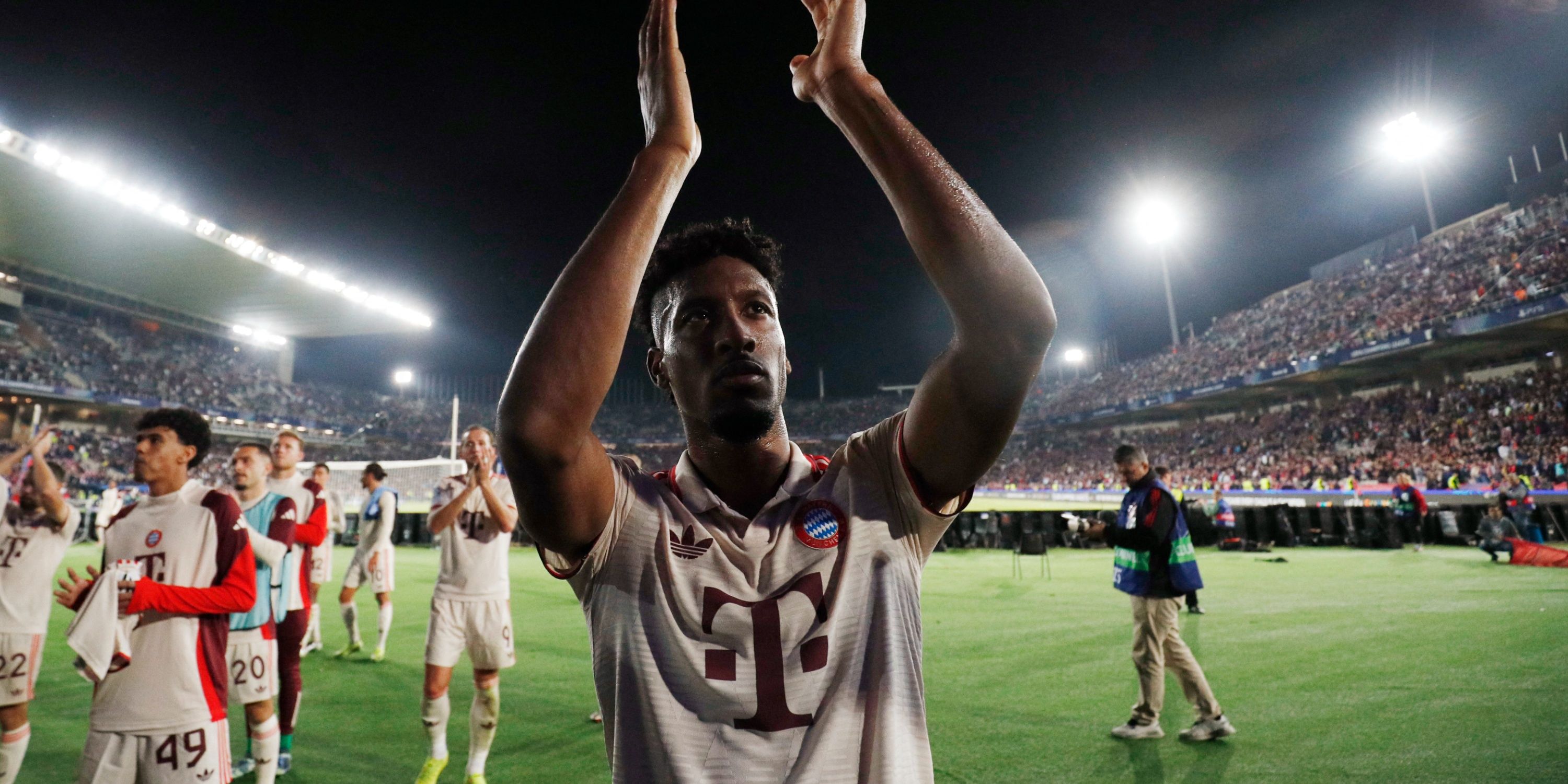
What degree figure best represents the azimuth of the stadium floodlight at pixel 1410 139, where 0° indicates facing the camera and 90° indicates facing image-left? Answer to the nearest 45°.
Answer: approximately 0°

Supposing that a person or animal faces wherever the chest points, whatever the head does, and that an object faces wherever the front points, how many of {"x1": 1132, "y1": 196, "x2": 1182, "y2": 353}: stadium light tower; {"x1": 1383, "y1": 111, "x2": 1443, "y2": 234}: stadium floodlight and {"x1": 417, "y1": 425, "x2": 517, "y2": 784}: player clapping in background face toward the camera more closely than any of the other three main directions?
3

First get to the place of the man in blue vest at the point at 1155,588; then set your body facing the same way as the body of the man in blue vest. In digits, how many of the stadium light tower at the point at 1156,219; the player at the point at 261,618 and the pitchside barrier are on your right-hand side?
2

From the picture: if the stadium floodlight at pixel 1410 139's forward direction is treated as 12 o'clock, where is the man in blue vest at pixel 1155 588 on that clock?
The man in blue vest is roughly at 12 o'clock from the stadium floodlight.

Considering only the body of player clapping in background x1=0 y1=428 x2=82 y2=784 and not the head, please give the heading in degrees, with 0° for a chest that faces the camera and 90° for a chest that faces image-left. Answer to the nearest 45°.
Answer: approximately 45°

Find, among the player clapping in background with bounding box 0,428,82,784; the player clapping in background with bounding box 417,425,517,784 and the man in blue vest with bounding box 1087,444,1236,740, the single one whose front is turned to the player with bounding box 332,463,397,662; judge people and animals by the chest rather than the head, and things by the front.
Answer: the man in blue vest

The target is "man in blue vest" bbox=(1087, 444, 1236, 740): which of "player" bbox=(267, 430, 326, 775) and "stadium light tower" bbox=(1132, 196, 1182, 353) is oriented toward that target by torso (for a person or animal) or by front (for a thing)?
the stadium light tower

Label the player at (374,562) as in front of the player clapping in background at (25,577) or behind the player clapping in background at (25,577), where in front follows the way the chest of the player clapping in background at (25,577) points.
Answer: behind

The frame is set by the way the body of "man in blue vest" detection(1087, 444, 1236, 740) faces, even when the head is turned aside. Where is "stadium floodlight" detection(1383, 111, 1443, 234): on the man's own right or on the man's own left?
on the man's own right

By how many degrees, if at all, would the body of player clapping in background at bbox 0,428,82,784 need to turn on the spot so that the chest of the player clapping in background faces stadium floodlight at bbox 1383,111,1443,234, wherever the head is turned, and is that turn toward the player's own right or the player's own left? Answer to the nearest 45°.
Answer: approximately 135° to the player's own left

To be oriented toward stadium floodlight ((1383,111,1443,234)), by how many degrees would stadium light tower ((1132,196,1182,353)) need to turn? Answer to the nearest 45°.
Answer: approximately 90° to its left

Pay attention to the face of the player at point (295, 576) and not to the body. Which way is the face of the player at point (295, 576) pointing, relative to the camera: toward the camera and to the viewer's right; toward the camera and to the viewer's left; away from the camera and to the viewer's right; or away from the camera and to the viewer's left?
toward the camera and to the viewer's left

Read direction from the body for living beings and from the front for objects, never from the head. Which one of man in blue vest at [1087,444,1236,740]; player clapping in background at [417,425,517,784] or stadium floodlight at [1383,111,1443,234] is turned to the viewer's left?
the man in blue vest
